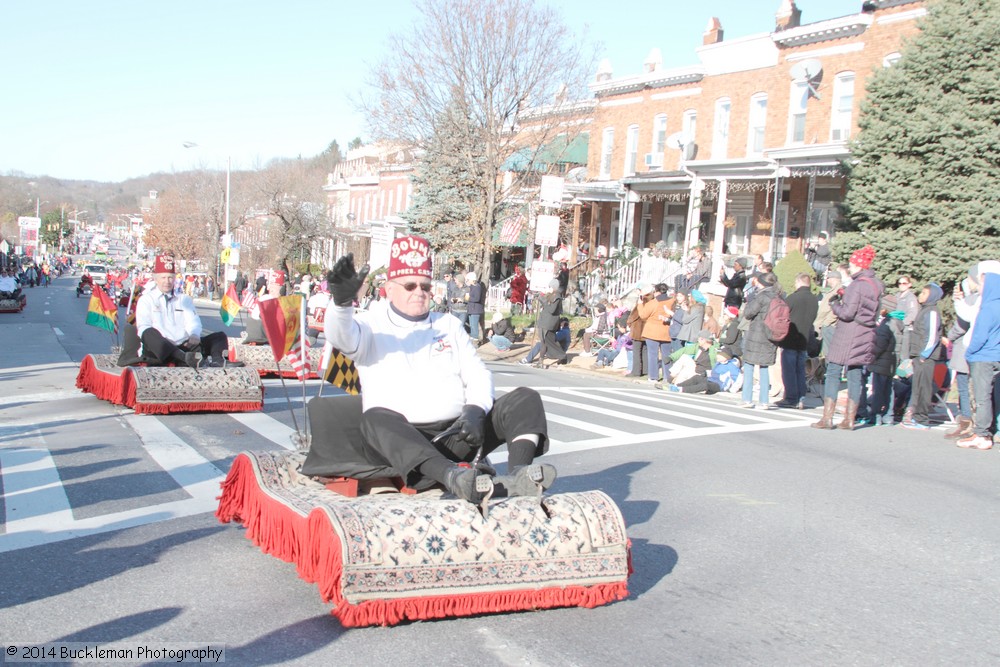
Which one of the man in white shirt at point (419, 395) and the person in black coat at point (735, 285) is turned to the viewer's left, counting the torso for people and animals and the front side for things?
the person in black coat

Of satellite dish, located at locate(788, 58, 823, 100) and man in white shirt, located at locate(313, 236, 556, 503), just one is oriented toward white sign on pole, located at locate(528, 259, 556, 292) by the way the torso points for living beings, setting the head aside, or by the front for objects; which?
the satellite dish

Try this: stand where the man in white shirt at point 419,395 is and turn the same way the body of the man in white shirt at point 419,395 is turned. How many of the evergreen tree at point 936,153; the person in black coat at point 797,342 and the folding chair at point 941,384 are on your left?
3

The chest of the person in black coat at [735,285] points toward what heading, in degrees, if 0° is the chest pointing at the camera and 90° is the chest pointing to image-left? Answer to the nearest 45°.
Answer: approximately 90°

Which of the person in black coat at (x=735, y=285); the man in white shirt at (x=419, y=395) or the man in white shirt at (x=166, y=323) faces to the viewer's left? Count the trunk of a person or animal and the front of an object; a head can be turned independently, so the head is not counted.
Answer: the person in black coat

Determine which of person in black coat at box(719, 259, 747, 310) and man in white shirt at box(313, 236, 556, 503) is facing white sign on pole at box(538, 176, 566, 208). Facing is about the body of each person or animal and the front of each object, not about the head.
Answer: the person in black coat

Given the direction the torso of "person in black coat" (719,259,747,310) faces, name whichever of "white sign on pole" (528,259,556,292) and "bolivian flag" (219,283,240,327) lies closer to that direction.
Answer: the white sign on pole

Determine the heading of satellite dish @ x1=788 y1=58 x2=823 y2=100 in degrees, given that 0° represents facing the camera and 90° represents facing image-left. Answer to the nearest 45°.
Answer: approximately 45°

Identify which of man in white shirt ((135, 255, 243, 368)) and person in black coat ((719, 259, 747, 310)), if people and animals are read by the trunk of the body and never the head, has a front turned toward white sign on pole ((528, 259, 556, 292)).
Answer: the person in black coat

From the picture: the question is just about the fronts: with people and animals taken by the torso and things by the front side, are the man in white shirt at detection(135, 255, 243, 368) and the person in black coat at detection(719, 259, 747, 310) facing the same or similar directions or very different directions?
very different directions

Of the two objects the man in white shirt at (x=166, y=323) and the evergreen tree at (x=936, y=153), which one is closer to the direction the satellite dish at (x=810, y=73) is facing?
the man in white shirt

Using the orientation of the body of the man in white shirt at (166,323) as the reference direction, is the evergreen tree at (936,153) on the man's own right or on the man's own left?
on the man's own left

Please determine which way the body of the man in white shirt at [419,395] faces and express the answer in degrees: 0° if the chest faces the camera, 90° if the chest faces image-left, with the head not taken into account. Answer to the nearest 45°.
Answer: approximately 315°
